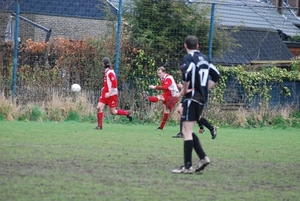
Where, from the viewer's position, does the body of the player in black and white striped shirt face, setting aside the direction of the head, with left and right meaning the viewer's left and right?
facing away from the viewer and to the left of the viewer

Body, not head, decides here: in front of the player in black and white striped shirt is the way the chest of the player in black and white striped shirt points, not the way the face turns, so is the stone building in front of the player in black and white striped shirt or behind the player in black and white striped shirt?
in front

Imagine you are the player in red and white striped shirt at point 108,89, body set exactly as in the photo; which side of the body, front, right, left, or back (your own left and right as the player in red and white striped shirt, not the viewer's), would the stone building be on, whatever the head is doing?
right

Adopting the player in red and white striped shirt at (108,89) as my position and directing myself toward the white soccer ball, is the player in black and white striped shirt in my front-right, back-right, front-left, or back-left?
back-left

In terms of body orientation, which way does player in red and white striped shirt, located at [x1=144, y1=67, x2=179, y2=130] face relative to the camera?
to the viewer's left

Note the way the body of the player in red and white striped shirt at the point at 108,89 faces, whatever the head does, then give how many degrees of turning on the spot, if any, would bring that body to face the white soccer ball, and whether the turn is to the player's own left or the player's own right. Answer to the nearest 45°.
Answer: approximately 45° to the player's own right

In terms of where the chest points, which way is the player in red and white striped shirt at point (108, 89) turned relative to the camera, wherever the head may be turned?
to the viewer's left

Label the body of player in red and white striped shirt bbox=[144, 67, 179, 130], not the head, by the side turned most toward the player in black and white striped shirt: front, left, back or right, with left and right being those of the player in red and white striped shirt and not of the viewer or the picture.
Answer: left

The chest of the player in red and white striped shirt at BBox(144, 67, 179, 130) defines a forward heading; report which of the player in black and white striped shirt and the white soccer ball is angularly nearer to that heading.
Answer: the white soccer ball
